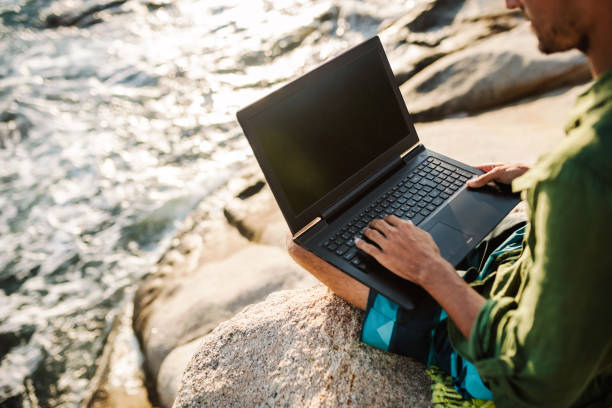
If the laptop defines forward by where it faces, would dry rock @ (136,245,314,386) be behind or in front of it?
behind

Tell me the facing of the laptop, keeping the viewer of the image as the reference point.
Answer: facing the viewer and to the right of the viewer

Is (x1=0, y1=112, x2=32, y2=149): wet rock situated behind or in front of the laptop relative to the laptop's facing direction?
behind

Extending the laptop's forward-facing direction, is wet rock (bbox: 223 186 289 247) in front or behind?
behind

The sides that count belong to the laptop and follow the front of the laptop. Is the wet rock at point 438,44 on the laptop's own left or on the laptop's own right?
on the laptop's own left
